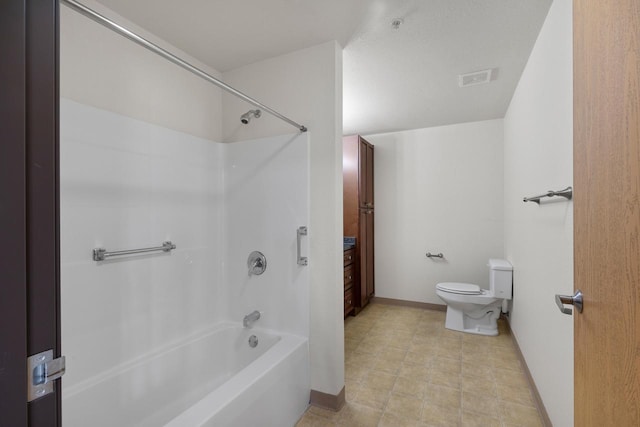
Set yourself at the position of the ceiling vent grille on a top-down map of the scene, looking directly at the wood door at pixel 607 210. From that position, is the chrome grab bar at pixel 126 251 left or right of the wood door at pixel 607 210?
right

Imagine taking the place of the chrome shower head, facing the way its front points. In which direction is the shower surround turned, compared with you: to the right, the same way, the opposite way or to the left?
to the left

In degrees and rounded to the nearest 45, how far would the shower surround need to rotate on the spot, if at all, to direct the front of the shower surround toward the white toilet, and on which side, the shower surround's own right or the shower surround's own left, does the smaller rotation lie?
approximately 45° to the shower surround's own left

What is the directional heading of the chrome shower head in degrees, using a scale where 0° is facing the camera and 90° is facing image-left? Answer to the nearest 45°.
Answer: approximately 45°

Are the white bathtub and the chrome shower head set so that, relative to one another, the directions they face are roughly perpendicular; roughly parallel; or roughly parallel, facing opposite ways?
roughly perpendicular
